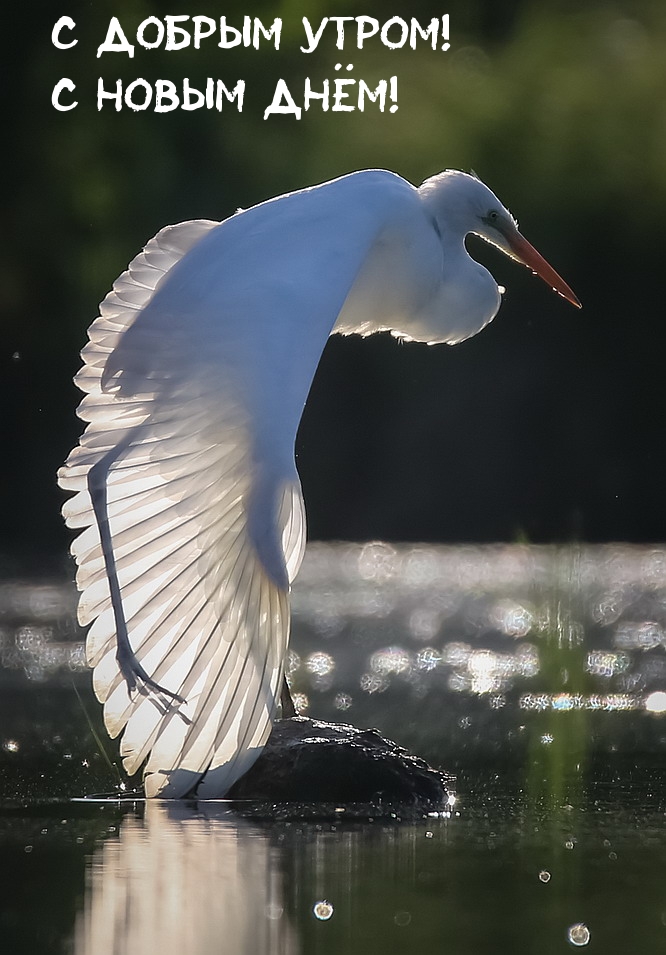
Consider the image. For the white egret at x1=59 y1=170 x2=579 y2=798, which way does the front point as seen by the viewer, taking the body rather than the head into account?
to the viewer's right

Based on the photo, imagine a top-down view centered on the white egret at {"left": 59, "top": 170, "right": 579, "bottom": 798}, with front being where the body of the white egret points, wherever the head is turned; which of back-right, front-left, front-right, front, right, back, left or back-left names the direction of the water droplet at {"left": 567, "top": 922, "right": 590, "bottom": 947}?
front-right

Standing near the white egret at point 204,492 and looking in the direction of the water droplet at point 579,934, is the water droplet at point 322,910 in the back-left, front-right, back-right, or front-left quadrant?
front-right

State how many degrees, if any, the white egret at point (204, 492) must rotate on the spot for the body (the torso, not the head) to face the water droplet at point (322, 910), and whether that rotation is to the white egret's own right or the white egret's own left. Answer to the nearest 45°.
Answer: approximately 90° to the white egret's own right
